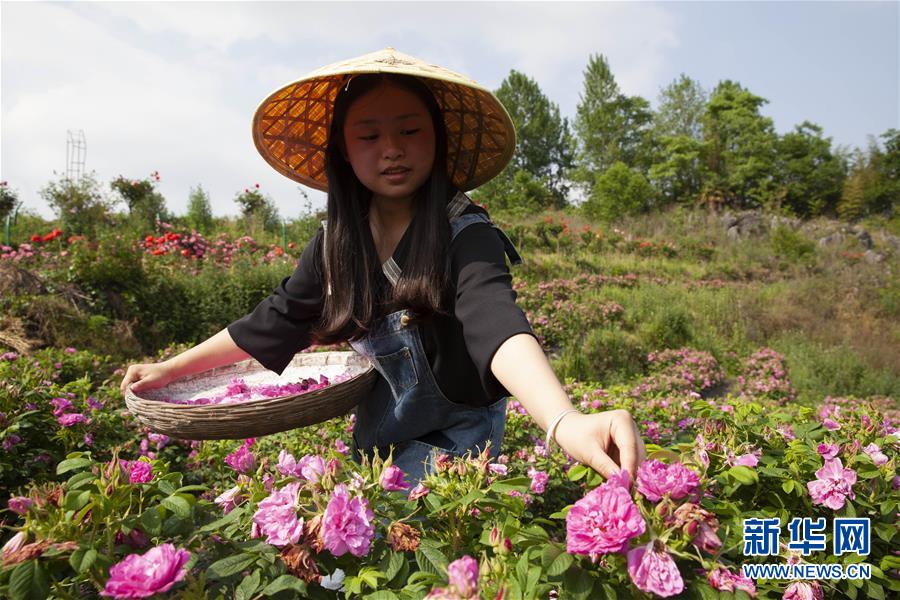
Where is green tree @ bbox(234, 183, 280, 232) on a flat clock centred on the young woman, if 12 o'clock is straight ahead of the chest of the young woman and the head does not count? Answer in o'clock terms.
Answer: The green tree is roughly at 4 o'clock from the young woman.

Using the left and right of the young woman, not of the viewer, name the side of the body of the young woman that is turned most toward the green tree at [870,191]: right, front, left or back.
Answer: back

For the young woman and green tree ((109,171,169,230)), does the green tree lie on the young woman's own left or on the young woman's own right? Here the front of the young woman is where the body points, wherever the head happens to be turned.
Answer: on the young woman's own right

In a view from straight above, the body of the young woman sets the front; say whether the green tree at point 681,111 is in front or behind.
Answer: behind

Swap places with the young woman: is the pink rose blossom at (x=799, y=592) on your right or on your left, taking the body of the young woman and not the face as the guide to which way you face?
on your left

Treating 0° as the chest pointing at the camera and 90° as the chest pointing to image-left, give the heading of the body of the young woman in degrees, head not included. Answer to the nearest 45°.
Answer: approximately 45°

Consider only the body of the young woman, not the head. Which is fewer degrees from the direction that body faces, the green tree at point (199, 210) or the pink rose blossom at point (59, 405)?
the pink rose blossom

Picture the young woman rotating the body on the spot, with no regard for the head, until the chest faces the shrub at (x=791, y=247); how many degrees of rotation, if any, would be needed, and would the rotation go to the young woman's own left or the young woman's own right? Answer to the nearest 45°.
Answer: approximately 180°

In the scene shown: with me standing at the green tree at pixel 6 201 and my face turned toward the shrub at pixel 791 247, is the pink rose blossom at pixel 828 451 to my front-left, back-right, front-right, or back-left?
front-right

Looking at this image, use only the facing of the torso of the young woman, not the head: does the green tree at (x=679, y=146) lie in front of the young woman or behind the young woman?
behind

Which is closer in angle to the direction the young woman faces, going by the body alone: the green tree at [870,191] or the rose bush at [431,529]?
the rose bush

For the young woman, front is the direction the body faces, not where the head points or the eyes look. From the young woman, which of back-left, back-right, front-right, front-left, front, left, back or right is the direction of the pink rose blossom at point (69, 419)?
right

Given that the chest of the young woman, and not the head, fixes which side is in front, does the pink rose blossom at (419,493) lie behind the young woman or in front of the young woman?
in front

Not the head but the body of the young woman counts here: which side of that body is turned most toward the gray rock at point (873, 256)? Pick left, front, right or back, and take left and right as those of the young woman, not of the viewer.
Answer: back

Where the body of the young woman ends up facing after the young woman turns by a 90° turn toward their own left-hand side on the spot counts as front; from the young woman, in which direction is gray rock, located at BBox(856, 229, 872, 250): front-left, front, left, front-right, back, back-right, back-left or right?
left

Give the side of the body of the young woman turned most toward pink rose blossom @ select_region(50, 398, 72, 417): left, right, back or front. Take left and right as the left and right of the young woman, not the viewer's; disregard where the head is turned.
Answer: right

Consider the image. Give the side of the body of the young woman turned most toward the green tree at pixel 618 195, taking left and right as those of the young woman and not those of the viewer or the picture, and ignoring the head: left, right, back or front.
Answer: back

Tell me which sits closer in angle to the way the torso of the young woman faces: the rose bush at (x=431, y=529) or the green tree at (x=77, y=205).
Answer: the rose bush
